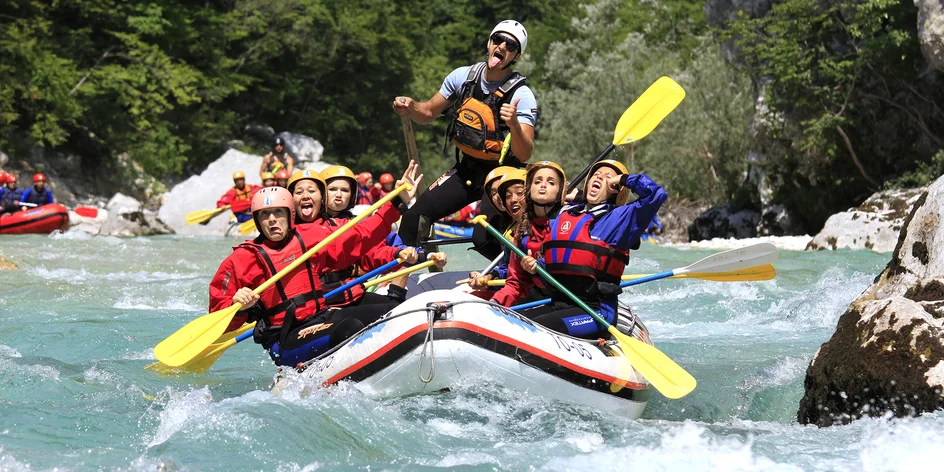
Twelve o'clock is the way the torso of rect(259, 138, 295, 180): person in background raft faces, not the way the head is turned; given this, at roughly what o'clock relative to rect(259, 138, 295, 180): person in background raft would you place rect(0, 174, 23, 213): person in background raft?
rect(0, 174, 23, 213): person in background raft is roughly at 3 o'clock from rect(259, 138, 295, 180): person in background raft.

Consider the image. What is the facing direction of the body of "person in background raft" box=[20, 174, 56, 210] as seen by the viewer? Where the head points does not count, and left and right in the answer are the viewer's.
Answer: facing the viewer

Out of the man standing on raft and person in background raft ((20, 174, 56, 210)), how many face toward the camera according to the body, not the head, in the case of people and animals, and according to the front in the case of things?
2

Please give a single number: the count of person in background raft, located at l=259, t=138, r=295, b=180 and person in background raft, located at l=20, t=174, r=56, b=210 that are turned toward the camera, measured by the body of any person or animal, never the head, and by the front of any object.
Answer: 2

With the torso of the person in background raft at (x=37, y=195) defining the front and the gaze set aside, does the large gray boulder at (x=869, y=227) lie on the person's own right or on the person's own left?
on the person's own left

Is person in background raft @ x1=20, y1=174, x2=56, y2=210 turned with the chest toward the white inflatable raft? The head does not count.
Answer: yes

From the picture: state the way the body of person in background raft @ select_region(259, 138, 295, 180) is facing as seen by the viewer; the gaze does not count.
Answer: toward the camera

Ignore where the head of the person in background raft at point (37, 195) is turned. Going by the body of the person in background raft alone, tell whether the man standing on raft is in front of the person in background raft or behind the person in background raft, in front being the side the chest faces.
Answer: in front

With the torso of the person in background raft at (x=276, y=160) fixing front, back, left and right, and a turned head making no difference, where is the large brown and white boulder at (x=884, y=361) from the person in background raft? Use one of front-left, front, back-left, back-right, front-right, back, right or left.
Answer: front

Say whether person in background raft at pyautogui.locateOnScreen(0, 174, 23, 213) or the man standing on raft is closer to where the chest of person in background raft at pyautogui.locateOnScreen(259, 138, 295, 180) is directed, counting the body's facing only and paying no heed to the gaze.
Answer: the man standing on raft

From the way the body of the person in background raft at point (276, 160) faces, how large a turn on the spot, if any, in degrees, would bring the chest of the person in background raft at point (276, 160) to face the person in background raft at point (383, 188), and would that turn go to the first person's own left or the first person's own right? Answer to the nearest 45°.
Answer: approximately 45° to the first person's own left
